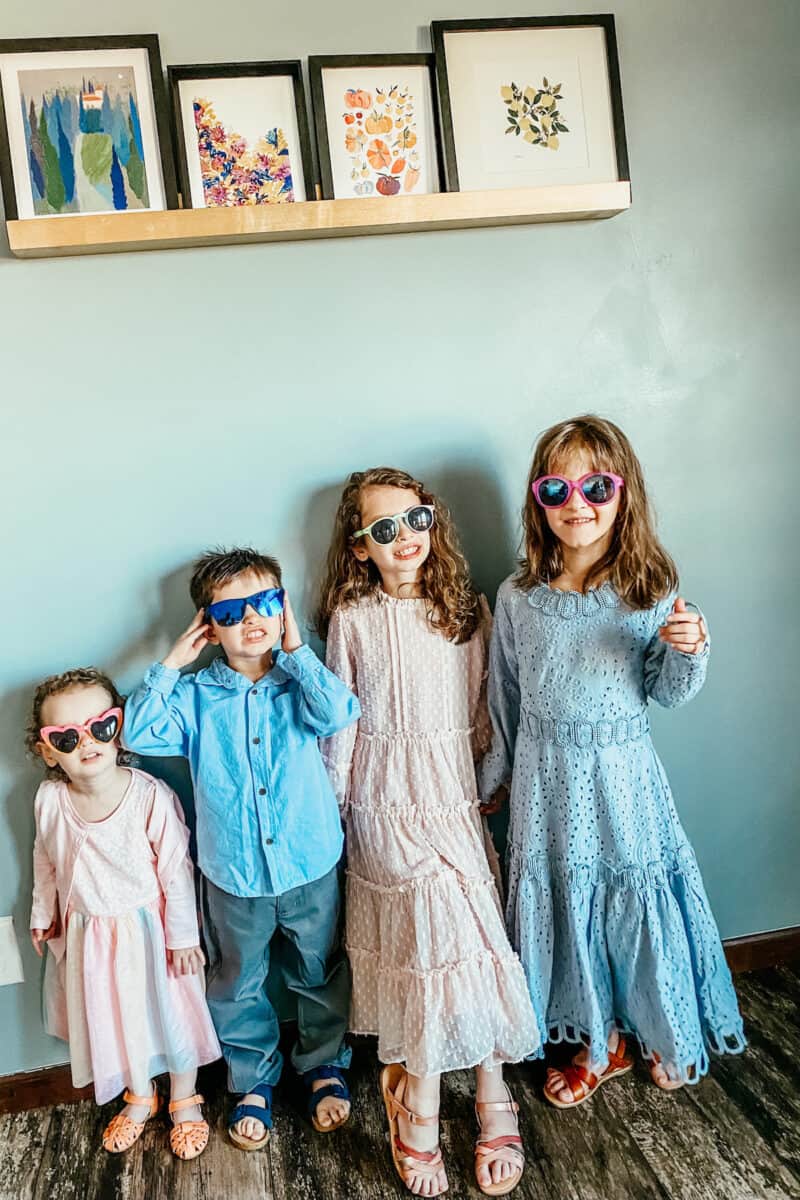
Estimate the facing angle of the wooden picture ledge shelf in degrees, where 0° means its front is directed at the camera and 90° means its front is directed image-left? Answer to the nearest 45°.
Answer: approximately 0°

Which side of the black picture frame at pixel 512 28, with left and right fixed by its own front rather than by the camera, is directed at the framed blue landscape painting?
right

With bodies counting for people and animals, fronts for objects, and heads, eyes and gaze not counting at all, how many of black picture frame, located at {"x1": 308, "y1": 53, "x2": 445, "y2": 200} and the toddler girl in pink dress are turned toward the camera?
2

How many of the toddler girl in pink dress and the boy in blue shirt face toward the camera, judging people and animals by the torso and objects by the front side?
2
